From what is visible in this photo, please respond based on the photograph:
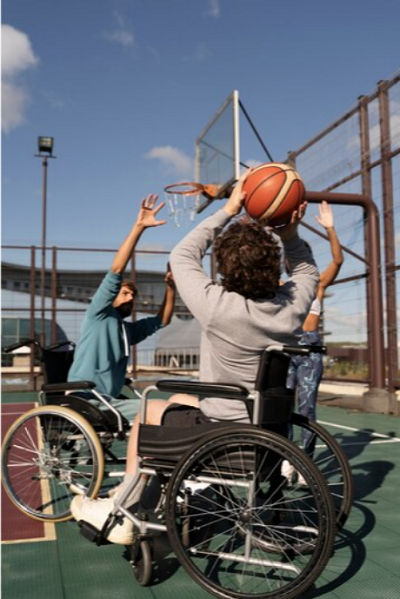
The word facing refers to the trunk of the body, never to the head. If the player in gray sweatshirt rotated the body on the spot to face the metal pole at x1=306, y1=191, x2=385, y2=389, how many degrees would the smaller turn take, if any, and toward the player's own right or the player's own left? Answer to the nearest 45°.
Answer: approximately 45° to the player's own right

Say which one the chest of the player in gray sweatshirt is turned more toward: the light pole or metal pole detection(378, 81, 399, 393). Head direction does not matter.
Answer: the light pole

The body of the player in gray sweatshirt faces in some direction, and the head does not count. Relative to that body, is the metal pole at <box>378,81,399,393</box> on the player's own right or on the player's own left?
on the player's own right

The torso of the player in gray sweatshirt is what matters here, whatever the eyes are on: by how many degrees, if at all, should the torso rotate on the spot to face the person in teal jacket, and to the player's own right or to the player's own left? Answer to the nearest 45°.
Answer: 0° — they already face them

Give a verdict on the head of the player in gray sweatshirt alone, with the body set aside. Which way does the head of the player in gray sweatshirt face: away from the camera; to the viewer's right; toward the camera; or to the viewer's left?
away from the camera

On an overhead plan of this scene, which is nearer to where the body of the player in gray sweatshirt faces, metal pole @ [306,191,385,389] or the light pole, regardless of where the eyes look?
the light pole

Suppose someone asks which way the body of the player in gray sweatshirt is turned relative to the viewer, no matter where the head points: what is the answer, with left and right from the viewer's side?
facing away from the viewer and to the left of the viewer

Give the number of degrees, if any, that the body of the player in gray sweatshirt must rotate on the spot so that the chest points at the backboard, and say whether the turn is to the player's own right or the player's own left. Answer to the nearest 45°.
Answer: approximately 45° to the player's own right

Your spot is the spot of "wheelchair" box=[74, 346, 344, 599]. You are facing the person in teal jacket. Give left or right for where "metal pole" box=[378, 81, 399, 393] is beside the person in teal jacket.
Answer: right
